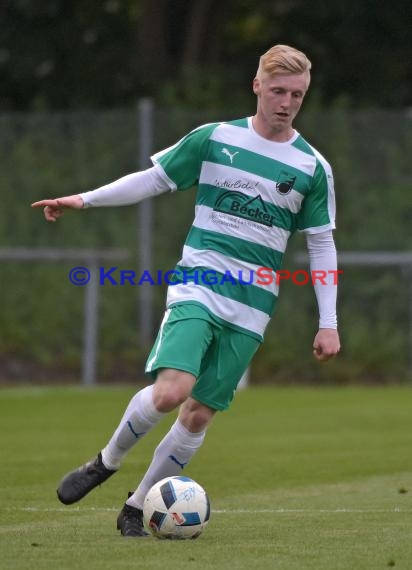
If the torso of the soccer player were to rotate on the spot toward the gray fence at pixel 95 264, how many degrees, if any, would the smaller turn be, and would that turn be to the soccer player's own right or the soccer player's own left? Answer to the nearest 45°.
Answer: approximately 180°

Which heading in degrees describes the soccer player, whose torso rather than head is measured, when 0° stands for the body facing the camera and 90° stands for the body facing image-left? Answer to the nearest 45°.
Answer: approximately 0°
